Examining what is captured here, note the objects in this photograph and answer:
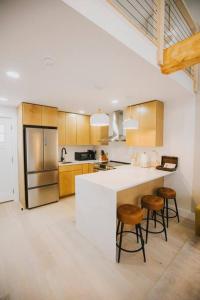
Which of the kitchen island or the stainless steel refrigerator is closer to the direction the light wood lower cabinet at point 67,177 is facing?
the kitchen island

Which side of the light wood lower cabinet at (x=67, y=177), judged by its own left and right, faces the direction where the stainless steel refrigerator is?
right

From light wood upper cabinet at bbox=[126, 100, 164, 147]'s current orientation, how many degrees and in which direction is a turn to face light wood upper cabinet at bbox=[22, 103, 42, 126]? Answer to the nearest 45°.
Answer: approximately 45° to its right

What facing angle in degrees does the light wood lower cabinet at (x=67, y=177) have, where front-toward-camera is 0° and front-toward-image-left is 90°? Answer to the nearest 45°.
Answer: approximately 315°

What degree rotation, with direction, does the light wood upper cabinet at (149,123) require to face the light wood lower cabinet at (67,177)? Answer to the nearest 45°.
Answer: approximately 45° to its right

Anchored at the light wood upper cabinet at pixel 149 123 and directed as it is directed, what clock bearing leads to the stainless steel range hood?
The stainless steel range hood is roughly at 3 o'clock from the light wood upper cabinet.

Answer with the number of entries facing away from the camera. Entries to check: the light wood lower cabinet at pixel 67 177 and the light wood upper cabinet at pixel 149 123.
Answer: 0

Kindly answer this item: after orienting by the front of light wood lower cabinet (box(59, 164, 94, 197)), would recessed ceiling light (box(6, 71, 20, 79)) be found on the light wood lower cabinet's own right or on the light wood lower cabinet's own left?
on the light wood lower cabinet's own right

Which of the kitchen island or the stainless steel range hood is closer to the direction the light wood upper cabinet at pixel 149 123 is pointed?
the kitchen island

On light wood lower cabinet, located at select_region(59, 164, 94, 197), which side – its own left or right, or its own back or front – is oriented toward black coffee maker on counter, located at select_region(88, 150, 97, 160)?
left

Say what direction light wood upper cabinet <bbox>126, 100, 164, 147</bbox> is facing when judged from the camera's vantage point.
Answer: facing the viewer and to the left of the viewer

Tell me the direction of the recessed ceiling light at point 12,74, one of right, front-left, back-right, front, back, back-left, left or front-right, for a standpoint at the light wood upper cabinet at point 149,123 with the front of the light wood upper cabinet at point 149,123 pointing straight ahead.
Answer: front
